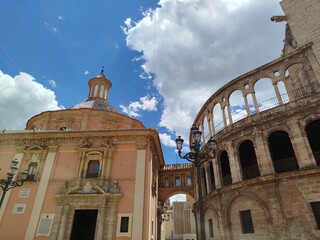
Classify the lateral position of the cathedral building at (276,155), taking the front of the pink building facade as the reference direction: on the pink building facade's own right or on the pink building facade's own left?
on the pink building facade's own left

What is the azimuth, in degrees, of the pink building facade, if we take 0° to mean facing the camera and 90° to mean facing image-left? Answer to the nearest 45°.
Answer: approximately 0°
